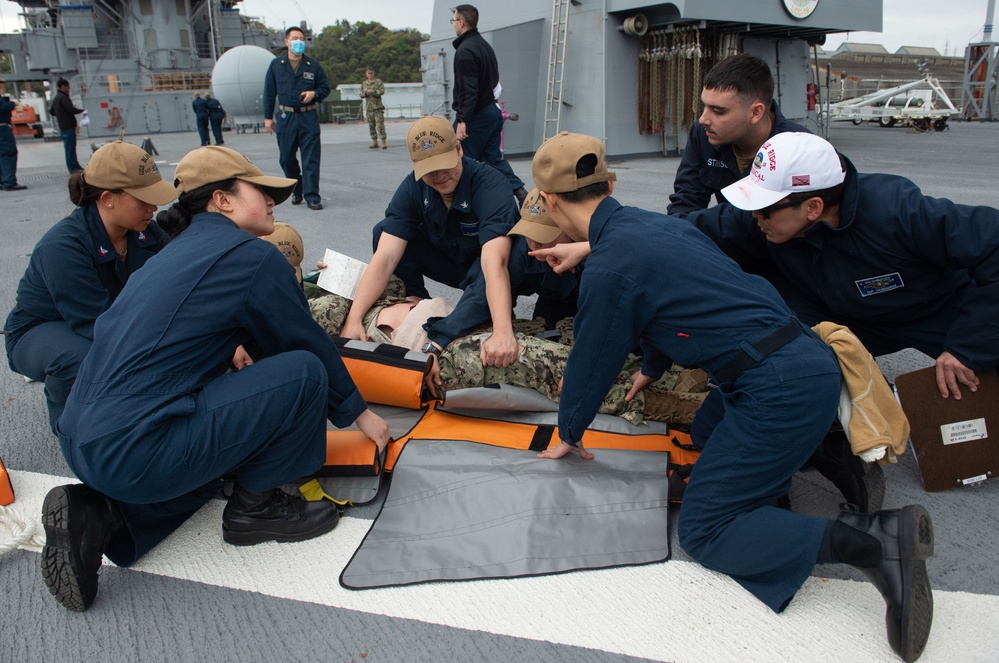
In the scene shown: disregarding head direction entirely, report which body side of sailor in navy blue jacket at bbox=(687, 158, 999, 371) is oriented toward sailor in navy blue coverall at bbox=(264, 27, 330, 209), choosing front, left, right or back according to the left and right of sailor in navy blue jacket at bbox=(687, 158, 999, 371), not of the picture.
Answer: right

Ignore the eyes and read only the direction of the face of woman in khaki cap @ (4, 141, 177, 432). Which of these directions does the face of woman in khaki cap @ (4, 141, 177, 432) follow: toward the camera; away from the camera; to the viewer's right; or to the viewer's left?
to the viewer's right

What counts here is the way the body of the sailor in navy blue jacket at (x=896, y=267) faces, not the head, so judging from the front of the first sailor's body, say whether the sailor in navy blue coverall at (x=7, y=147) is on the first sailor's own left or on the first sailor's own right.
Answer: on the first sailor's own right

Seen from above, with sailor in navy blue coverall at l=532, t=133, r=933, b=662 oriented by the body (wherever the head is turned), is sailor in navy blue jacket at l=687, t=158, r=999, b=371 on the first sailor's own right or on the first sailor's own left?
on the first sailor's own right

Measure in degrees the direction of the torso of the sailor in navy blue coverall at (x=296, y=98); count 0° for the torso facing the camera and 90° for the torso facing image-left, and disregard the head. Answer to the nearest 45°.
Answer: approximately 0°

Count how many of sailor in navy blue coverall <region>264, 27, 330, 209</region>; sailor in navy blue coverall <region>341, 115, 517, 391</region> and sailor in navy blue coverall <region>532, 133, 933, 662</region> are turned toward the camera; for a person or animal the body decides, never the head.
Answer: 2

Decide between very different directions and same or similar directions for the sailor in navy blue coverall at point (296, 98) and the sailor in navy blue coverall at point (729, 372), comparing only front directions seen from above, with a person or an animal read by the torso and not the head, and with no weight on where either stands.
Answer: very different directions

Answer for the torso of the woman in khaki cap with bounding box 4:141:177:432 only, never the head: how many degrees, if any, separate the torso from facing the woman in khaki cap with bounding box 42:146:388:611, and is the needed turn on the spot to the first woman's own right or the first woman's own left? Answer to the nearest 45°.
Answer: approximately 45° to the first woman's own right

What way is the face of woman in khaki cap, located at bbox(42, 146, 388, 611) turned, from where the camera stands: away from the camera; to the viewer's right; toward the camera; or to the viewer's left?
to the viewer's right

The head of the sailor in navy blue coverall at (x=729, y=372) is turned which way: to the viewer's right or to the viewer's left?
to the viewer's left
